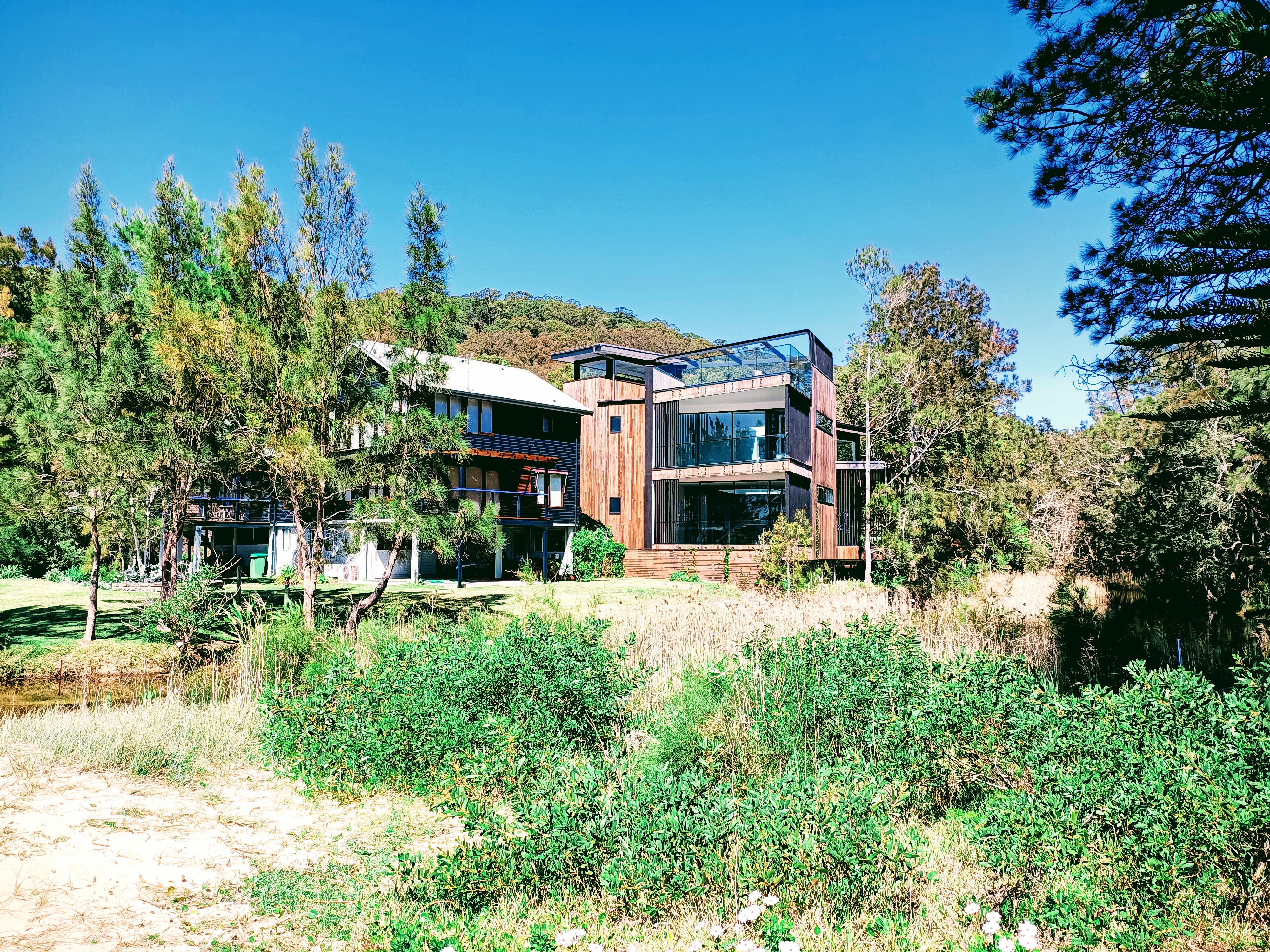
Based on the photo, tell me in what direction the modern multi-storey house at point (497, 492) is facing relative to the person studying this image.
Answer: facing the viewer

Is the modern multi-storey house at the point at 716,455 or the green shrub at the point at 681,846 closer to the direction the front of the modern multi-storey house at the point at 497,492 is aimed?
the green shrub

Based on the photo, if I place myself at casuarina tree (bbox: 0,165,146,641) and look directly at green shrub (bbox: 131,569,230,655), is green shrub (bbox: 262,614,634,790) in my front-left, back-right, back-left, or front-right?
front-right

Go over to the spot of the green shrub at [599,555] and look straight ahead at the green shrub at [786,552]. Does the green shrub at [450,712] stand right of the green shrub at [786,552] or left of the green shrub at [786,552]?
right

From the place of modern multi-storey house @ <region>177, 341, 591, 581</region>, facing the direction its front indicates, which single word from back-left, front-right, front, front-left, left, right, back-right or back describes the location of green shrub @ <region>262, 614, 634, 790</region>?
front

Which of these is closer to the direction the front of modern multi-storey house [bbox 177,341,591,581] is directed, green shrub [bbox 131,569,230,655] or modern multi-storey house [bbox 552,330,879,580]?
the green shrub

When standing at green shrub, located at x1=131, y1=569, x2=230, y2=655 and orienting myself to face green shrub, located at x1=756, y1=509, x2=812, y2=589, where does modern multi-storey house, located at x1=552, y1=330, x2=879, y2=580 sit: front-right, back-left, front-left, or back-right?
front-left

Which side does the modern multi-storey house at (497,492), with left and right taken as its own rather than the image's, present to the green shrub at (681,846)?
front

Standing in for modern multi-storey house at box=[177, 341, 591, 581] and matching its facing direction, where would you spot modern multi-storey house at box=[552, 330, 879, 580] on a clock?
modern multi-storey house at box=[552, 330, 879, 580] is roughly at 10 o'clock from modern multi-storey house at box=[177, 341, 591, 581].

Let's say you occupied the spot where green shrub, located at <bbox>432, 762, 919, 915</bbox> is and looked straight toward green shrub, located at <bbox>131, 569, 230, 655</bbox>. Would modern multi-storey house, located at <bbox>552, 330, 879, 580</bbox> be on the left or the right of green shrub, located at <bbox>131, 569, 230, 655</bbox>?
right
